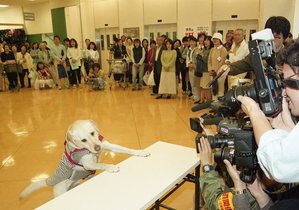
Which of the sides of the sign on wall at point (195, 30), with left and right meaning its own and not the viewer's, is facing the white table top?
front

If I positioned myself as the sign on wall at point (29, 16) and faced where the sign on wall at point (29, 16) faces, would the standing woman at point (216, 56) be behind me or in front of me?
in front

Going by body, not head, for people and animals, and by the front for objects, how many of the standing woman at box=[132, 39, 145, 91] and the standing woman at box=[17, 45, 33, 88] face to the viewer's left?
0

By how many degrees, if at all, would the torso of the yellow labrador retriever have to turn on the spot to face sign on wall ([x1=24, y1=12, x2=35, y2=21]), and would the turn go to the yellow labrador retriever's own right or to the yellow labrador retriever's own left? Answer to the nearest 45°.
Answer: approximately 135° to the yellow labrador retriever's own left

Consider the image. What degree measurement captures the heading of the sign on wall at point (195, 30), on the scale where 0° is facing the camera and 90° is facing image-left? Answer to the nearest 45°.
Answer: approximately 0°

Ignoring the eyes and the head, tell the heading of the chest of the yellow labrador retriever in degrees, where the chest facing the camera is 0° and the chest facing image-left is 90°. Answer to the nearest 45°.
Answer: approximately 315°

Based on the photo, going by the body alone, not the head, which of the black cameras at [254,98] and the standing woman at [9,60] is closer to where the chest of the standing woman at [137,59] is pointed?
the black cameras

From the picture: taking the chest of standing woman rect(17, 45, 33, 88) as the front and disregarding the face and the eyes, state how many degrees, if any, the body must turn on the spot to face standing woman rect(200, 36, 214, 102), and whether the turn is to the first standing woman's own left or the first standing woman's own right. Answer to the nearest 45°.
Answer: approximately 45° to the first standing woman's own left

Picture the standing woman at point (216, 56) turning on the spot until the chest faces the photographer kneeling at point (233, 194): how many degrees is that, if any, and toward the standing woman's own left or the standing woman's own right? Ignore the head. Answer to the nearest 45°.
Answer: approximately 45° to the standing woman's own left

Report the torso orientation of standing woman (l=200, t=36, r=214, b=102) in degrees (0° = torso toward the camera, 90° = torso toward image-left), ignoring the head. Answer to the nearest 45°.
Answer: approximately 45°

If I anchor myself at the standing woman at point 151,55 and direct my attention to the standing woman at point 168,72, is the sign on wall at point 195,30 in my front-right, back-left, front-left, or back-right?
back-left

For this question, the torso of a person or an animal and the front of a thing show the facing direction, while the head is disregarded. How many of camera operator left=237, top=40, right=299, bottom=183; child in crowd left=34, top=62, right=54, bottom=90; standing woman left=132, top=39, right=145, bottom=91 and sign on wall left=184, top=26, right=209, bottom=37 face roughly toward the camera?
3
